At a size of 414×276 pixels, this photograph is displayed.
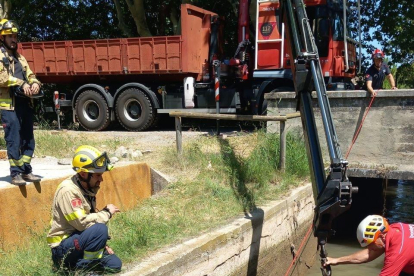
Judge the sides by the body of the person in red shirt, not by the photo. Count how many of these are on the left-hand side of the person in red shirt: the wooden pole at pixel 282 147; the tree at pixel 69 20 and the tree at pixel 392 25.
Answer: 0

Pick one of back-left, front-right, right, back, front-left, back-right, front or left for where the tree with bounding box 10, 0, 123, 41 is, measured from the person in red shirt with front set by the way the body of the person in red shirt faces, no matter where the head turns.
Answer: front-right

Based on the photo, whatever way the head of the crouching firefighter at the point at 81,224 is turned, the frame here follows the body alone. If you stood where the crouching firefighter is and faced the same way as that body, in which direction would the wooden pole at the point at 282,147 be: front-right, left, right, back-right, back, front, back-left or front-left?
front-left

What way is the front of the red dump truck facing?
to the viewer's right

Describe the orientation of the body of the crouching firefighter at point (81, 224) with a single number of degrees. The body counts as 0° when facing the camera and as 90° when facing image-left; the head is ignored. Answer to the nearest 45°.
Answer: approximately 270°

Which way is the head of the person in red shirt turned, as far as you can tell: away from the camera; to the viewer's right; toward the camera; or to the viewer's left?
to the viewer's left

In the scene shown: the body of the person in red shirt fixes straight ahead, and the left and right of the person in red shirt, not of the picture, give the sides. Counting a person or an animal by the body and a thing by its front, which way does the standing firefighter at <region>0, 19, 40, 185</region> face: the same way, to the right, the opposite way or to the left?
the opposite way

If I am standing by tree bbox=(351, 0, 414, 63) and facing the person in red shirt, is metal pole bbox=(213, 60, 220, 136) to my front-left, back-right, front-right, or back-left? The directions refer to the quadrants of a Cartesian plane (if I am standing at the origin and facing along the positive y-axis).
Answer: front-right

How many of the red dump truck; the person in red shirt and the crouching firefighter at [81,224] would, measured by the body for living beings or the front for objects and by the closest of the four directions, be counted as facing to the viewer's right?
2

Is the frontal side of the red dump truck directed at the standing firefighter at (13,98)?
no

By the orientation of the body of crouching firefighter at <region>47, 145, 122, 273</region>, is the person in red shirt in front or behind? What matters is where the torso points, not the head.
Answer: in front

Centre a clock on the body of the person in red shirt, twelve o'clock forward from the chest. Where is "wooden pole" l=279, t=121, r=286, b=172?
The wooden pole is roughly at 2 o'clock from the person in red shirt.

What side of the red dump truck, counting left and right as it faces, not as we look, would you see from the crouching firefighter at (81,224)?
right

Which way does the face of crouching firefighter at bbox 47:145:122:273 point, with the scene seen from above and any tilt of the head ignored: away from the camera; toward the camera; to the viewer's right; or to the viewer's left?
to the viewer's right

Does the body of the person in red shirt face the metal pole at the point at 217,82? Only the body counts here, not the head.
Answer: no

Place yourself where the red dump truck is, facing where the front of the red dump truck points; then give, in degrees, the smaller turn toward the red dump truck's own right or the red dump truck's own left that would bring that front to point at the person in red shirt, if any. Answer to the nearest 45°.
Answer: approximately 90° to the red dump truck's own right

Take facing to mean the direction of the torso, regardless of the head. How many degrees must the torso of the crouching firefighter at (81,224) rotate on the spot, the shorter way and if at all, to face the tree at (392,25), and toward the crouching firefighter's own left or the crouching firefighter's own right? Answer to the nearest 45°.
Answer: approximately 45° to the crouching firefighter's own left

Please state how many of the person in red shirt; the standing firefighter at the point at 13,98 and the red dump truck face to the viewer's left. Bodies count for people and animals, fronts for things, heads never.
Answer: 1
